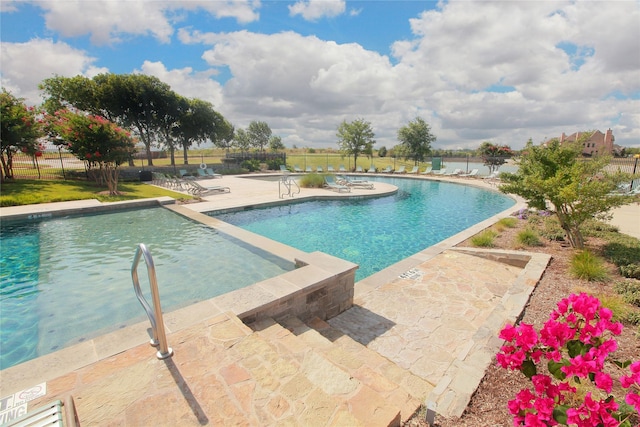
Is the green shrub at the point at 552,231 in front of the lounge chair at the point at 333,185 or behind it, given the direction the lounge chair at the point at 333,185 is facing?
in front

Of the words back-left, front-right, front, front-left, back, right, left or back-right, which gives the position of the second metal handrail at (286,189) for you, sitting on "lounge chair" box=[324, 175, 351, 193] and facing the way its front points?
right

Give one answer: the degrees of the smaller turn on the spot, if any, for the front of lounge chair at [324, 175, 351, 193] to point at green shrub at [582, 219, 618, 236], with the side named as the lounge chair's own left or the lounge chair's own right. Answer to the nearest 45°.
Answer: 0° — it already faces it

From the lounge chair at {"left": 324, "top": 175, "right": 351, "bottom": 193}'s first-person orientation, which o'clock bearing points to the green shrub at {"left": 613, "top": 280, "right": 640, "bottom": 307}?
The green shrub is roughly at 1 o'clock from the lounge chair.

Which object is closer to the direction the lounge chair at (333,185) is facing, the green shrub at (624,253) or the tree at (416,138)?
the green shrub

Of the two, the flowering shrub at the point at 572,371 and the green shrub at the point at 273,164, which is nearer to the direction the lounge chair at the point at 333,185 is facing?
the flowering shrub

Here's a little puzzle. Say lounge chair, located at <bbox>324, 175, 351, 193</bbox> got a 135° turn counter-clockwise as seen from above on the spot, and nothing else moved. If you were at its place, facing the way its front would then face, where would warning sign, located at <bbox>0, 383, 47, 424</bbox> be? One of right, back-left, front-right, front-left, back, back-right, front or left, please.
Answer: back

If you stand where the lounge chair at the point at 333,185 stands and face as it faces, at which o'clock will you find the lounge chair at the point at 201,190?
the lounge chair at the point at 201,190 is roughly at 4 o'clock from the lounge chair at the point at 333,185.

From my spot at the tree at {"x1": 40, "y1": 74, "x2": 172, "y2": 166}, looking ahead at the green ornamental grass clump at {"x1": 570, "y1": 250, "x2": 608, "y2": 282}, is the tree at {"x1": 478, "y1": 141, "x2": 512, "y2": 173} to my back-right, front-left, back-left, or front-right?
front-left

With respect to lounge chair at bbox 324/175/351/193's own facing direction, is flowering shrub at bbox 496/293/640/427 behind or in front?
in front

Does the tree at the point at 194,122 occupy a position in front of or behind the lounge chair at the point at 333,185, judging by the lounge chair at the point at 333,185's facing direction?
behind

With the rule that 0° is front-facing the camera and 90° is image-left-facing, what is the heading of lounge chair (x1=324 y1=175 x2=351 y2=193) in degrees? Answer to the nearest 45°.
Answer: approximately 315°

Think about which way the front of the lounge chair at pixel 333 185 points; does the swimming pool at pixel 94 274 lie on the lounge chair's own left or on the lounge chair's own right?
on the lounge chair's own right

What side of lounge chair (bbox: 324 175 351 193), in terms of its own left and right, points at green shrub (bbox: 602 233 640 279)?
front
